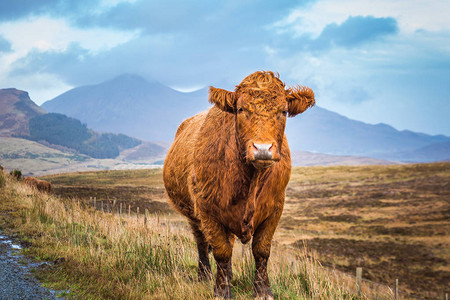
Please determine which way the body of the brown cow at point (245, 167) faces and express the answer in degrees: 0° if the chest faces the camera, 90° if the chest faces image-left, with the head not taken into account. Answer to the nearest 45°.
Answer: approximately 0°
